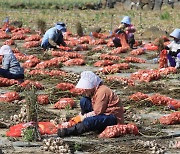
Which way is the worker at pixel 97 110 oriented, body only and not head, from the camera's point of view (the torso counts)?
to the viewer's left

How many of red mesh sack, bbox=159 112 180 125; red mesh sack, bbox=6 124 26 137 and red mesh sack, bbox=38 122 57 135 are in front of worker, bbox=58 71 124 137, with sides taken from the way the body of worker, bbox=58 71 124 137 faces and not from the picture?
2

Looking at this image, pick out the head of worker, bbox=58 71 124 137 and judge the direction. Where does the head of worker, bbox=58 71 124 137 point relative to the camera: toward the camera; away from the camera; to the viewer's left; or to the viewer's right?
to the viewer's left

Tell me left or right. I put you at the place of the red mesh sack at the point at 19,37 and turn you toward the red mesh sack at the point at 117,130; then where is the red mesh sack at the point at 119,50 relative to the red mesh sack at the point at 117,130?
left

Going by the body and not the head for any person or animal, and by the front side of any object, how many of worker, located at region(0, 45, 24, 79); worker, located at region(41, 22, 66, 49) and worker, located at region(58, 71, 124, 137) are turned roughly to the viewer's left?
2
